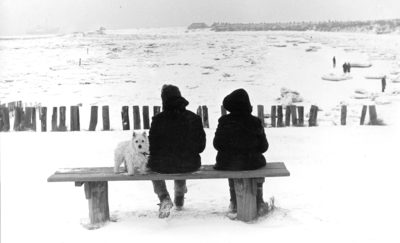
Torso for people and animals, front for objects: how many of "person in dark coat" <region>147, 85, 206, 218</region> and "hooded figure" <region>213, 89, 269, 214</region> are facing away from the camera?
2

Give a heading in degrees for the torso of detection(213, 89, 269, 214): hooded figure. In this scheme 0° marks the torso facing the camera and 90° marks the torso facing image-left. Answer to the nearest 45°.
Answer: approximately 180°

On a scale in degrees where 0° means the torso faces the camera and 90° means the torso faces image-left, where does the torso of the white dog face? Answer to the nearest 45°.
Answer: approximately 315°

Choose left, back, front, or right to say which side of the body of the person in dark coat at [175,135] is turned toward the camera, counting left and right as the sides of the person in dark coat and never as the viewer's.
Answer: back

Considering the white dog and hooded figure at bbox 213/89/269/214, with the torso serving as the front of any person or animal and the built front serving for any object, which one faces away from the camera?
the hooded figure

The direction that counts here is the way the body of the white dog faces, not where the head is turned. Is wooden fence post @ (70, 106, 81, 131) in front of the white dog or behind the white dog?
behind

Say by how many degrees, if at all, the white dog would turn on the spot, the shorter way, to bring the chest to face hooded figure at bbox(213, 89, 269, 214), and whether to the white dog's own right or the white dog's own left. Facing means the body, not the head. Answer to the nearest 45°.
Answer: approximately 45° to the white dog's own left
